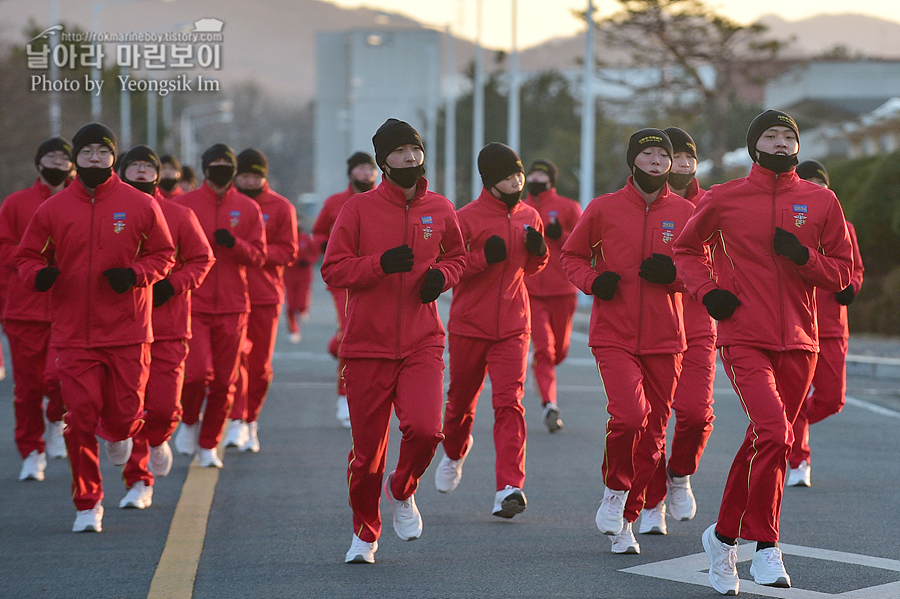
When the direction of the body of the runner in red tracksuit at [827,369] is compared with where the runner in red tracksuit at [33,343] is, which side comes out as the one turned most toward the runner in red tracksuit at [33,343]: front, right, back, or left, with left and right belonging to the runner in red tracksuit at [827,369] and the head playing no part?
right

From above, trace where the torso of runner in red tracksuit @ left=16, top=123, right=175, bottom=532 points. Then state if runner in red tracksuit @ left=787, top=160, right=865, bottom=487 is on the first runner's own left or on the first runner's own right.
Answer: on the first runner's own left

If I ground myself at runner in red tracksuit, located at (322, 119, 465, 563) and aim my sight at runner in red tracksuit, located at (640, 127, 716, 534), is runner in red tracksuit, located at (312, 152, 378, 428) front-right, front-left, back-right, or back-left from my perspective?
front-left

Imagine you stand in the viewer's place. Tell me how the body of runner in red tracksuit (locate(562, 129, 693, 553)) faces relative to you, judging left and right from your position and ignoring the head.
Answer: facing the viewer

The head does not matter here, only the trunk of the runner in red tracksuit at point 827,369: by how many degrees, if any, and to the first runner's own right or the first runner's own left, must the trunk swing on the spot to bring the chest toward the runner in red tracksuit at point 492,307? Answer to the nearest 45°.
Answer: approximately 45° to the first runner's own right

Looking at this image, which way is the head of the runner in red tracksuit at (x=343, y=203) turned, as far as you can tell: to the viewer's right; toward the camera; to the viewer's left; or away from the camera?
toward the camera

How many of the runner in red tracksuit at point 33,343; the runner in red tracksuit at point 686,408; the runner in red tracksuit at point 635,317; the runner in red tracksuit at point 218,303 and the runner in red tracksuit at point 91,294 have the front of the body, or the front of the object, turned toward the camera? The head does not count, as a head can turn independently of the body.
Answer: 5

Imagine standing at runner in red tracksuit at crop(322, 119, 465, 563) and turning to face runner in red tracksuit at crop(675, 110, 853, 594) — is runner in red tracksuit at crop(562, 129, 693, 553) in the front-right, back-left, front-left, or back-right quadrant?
front-left

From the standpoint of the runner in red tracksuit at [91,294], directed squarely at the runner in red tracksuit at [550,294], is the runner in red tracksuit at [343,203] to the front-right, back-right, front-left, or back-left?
front-left

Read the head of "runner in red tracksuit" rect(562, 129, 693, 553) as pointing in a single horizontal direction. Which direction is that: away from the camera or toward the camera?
toward the camera

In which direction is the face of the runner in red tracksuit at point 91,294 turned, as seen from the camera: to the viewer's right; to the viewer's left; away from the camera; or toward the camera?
toward the camera

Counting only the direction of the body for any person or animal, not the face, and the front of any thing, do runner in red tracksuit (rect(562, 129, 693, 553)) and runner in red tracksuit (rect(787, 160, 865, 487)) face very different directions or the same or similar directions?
same or similar directions

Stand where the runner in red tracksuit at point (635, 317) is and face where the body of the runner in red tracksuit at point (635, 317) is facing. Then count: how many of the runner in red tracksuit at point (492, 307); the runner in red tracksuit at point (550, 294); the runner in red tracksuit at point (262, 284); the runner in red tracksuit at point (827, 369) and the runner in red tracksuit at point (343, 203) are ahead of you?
0

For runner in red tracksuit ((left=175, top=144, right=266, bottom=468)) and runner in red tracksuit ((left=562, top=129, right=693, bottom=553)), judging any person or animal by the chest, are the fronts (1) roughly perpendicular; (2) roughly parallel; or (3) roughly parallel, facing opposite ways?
roughly parallel

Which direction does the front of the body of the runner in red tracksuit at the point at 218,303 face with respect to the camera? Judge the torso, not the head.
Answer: toward the camera

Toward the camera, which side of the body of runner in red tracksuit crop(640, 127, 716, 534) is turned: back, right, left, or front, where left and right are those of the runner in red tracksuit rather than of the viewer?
front

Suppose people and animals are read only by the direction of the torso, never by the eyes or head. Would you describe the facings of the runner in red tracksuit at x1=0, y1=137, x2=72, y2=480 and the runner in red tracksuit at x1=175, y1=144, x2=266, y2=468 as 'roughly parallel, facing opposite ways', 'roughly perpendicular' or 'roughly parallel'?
roughly parallel

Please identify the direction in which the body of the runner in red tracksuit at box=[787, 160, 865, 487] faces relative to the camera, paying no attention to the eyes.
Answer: toward the camera

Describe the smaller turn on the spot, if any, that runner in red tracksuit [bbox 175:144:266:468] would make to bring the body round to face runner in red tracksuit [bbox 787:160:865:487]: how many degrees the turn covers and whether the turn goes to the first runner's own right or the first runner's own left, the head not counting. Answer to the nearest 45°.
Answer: approximately 45° to the first runner's own left

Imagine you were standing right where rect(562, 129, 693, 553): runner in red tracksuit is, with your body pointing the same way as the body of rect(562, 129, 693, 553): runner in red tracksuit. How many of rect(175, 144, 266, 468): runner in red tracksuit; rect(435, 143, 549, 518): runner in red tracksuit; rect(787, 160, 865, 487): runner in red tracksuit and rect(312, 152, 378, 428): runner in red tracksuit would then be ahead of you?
0

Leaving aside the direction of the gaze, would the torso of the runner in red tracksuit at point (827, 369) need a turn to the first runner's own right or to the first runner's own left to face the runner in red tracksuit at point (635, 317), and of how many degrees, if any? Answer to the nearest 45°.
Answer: approximately 45° to the first runner's own right

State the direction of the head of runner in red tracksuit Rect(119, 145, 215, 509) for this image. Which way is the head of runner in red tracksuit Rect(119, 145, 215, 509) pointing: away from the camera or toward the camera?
toward the camera

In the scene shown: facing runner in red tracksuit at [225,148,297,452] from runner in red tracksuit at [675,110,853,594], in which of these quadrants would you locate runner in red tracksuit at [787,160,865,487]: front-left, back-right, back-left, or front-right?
front-right
